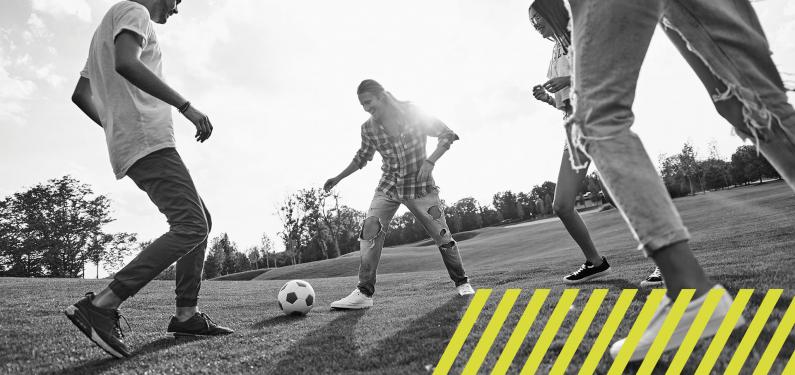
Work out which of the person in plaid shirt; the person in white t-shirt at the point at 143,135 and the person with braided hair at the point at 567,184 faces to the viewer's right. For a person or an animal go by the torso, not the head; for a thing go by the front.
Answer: the person in white t-shirt

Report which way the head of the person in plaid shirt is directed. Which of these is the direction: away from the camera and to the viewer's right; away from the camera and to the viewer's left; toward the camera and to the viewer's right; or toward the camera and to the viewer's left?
toward the camera and to the viewer's left

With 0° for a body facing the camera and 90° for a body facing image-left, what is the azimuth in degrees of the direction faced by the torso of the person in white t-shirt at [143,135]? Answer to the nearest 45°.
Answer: approximately 270°

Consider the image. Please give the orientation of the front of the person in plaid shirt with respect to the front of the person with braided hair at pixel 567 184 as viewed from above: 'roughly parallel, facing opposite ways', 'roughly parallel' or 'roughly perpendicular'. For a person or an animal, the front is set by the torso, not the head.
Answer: roughly perpendicular

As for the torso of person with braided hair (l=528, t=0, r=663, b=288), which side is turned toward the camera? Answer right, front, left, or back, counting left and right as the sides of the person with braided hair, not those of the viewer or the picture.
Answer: left

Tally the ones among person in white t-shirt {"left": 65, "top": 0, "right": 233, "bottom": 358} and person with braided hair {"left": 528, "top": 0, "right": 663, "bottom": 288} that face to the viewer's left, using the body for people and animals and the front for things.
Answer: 1

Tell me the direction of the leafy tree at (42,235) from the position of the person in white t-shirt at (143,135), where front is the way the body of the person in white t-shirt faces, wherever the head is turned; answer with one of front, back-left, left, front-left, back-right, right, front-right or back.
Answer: left

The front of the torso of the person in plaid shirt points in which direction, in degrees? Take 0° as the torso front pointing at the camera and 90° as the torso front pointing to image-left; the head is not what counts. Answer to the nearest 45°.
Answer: approximately 45°

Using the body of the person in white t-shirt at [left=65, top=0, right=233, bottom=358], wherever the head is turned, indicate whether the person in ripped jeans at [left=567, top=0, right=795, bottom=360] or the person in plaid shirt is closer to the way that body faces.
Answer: the person in plaid shirt

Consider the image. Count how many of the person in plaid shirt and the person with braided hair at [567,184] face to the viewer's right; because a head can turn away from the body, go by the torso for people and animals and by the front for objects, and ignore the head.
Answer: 0

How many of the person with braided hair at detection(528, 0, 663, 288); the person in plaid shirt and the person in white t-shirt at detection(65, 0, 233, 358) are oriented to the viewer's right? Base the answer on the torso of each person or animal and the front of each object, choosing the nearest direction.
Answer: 1
